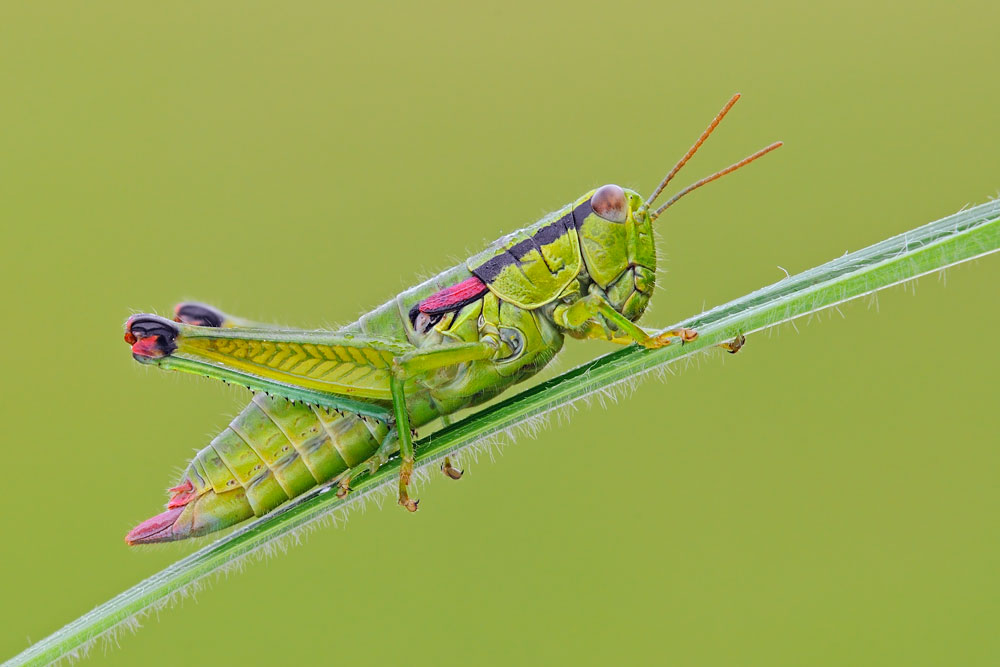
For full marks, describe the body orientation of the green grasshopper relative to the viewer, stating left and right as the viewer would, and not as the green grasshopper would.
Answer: facing to the right of the viewer
